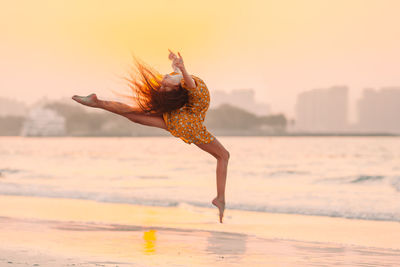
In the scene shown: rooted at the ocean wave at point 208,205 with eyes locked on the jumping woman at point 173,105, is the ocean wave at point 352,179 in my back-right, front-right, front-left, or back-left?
back-left

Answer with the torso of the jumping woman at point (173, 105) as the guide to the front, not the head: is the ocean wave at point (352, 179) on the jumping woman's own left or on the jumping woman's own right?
on the jumping woman's own left

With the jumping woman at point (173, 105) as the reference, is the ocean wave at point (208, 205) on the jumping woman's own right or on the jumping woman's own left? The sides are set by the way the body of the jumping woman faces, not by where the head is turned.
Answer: on the jumping woman's own left
